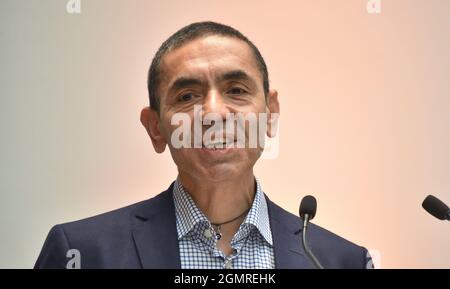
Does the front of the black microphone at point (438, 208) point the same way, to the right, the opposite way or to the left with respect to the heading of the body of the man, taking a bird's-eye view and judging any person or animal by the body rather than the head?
to the right

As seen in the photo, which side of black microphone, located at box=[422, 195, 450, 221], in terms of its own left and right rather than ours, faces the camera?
left

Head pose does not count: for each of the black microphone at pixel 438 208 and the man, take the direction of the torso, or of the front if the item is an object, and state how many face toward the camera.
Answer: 1

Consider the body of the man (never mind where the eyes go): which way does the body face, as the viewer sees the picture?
toward the camera

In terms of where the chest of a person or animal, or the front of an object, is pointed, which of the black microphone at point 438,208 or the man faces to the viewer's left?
the black microphone
